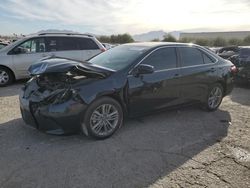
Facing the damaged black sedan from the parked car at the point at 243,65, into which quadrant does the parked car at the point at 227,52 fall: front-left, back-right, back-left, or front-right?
back-right

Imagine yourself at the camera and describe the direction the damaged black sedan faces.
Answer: facing the viewer and to the left of the viewer

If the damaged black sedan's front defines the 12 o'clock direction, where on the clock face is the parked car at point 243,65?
The parked car is roughly at 6 o'clock from the damaged black sedan.

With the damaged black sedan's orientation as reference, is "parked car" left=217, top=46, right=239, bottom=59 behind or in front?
behind

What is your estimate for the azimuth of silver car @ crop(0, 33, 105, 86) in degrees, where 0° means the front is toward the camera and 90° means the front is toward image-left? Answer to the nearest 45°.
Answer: approximately 90°

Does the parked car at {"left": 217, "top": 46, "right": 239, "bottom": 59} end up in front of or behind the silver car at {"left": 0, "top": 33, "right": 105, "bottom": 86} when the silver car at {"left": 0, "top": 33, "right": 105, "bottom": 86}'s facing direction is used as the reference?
behind

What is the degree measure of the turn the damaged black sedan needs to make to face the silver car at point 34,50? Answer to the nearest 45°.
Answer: approximately 90° to its right

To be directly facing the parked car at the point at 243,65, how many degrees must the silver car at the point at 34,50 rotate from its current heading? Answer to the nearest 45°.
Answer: approximately 180°

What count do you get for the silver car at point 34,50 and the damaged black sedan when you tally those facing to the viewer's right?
0
